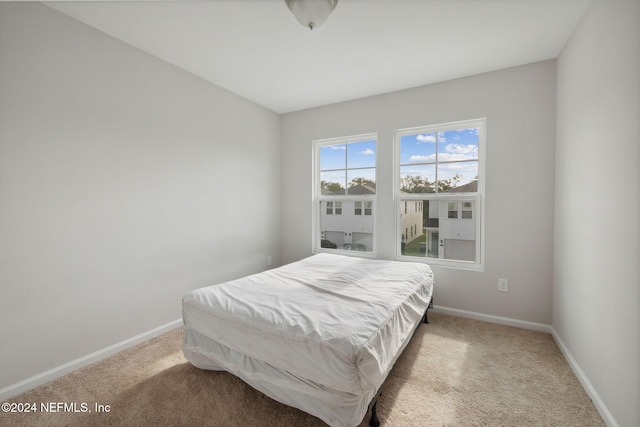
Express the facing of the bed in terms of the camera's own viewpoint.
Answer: facing the viewer and to the left of the viewer

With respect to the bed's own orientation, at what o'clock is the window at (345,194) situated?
The window is roughly at 5 o'clock from the bed.
